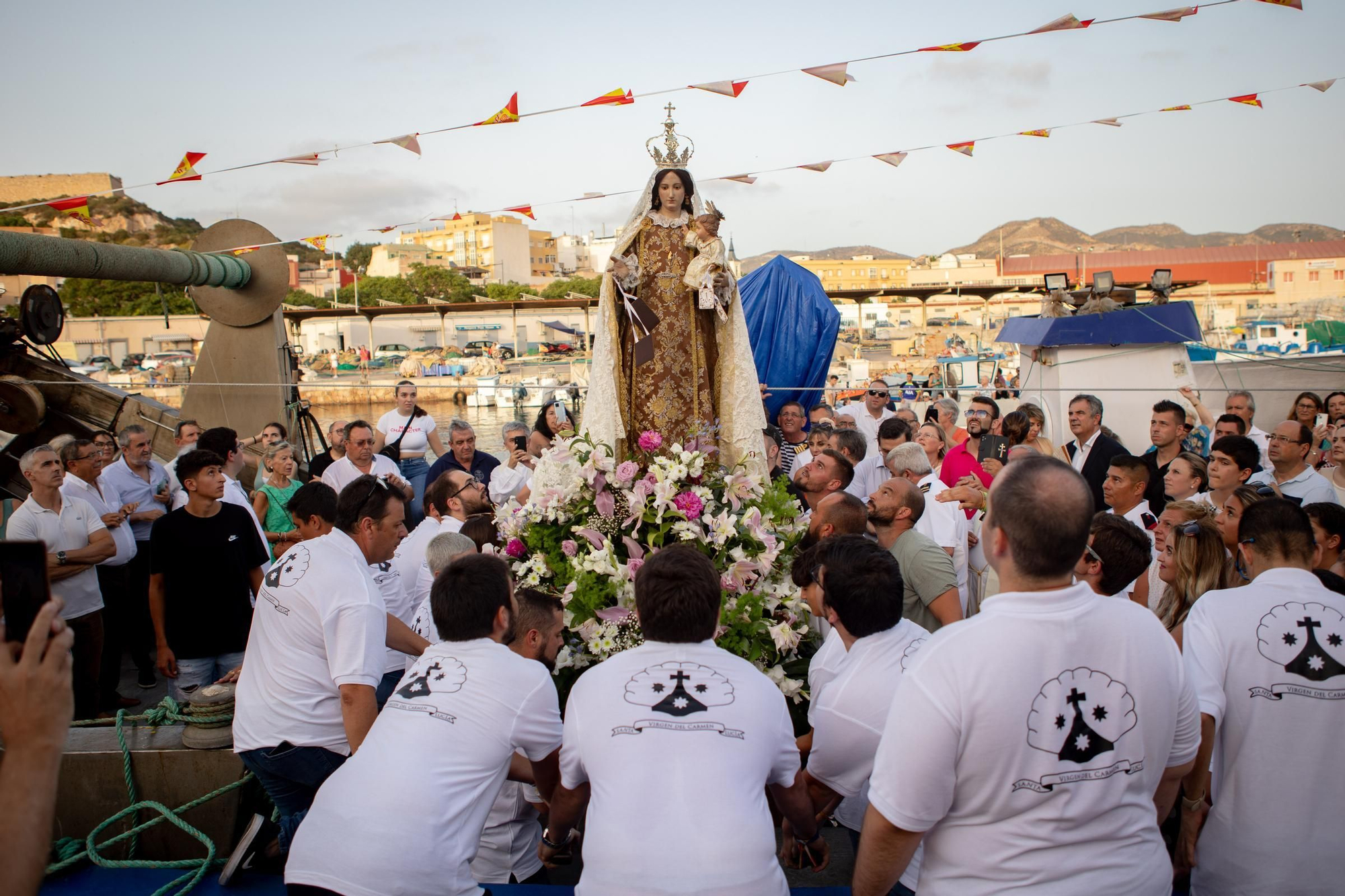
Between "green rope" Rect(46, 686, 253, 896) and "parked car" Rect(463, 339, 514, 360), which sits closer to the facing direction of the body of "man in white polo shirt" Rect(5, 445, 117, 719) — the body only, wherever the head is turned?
the green rope

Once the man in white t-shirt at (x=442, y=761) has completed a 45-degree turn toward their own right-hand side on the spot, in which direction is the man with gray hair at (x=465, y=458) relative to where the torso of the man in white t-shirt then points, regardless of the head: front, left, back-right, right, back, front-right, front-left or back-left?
left

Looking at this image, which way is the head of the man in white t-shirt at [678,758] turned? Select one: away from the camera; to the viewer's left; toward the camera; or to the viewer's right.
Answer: away from the camera

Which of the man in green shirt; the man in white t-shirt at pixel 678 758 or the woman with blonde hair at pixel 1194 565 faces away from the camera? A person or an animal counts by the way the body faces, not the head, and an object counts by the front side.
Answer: the man in white t-shirt

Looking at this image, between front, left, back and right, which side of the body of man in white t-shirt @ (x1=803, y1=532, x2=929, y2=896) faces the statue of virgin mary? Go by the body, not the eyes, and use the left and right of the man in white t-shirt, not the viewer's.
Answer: front

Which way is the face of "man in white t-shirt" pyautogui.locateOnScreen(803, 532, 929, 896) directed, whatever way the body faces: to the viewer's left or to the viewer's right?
to the viewer's left

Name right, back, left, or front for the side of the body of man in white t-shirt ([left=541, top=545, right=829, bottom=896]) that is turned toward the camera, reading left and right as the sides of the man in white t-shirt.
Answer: back

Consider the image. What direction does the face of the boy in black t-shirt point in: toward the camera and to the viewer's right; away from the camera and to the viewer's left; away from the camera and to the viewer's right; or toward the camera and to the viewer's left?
toward the camera and to the viewer's right

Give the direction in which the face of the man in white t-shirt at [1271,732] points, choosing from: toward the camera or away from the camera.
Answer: away from the camera

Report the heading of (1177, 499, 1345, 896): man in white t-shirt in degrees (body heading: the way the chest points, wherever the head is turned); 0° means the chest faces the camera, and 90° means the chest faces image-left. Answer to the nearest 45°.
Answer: approximately 135°

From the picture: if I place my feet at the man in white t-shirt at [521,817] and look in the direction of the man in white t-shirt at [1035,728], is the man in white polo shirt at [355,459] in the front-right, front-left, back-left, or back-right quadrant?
back-left
